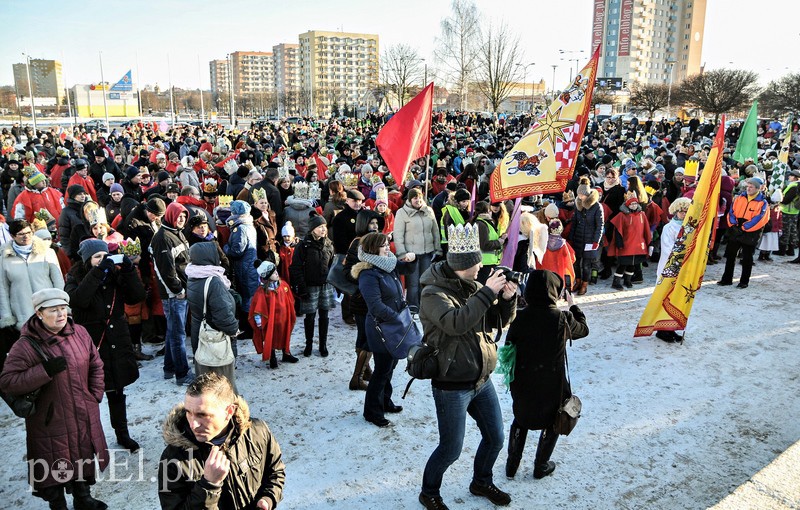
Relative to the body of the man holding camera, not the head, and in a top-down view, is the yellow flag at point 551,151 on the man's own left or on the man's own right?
on the man's own left

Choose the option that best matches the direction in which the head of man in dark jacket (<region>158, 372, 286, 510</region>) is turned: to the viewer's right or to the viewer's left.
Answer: to the viewer's left

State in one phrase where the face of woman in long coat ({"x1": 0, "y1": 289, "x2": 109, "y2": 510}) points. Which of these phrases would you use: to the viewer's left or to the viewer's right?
to the viewer's right

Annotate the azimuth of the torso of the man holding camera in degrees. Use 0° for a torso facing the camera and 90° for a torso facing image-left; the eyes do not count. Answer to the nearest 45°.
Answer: approximately 270°

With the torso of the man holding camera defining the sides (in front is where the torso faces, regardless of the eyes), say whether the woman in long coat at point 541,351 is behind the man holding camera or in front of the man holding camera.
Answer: in front

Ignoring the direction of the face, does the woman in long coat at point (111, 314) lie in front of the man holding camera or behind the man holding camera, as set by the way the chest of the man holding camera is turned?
behind

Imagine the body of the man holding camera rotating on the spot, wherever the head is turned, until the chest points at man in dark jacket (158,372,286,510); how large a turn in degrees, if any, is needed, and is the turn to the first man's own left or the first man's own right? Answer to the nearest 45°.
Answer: approximately 135° to the first man's own right

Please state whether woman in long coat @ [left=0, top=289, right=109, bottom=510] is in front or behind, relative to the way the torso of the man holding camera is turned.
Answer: behind
